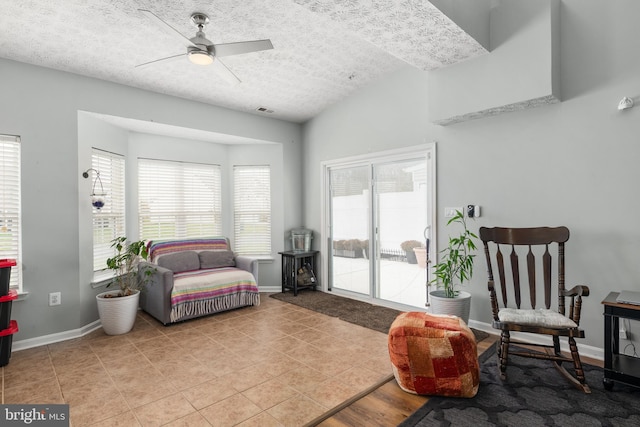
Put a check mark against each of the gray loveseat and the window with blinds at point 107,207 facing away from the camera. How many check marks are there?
0

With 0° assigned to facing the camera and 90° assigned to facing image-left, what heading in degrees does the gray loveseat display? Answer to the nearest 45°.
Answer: approximately 315°

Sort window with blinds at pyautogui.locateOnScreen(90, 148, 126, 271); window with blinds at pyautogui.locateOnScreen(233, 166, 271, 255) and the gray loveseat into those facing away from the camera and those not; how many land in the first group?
0

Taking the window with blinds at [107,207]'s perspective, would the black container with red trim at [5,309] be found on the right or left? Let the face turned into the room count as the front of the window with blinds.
on its right

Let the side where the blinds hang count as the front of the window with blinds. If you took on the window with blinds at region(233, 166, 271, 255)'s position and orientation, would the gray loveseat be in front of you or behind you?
in front

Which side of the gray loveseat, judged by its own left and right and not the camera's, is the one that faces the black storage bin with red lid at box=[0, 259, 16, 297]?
right

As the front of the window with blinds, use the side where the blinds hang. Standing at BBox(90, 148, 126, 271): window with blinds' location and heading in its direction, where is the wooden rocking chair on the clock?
The wooden rocking chair is roughly at 12 o'clock from the window with blinds.

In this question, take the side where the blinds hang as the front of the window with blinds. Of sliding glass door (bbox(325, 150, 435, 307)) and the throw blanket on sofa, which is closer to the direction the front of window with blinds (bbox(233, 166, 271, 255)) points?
the throw blanket on sofa

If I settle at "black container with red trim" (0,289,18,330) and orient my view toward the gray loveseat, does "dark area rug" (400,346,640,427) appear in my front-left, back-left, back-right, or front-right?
front-right

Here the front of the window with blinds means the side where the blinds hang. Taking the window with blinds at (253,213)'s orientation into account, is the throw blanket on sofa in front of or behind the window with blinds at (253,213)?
in front

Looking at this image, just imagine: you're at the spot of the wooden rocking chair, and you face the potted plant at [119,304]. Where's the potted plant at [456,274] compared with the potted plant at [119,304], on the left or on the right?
right

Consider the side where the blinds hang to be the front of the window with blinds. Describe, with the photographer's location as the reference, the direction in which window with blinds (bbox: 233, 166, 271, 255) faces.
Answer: facing the viewer

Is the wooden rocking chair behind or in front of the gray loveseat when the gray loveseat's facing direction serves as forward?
in front

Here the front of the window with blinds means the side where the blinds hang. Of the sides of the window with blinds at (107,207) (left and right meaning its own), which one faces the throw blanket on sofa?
front

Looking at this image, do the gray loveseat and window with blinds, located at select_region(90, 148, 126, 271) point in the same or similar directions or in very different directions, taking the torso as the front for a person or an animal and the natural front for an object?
same or similar directions

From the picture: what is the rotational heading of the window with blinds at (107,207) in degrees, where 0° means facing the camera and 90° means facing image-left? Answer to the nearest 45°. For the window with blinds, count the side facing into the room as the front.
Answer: approximately 315°
